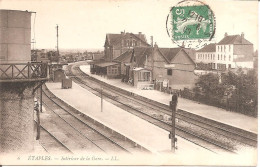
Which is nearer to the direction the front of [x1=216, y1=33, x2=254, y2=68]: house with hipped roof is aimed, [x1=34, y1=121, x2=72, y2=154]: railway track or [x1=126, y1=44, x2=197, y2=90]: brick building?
the railway track

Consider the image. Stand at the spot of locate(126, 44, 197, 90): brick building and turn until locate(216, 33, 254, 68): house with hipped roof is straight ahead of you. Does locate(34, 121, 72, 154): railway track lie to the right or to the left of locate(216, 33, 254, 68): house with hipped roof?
right
